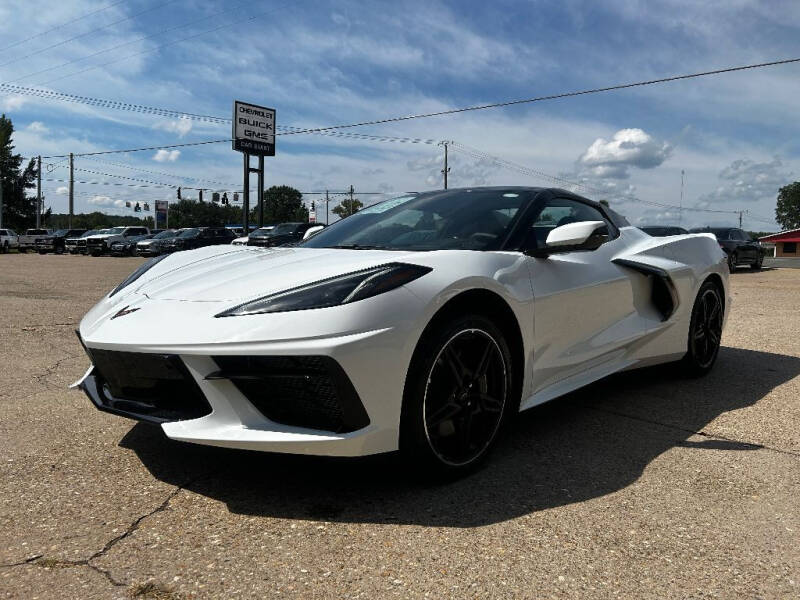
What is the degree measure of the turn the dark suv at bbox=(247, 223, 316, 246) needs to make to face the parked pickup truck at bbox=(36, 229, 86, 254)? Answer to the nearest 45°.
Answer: approximately 90° to its right

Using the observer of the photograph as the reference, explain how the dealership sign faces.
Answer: facing the viewer and to the right of the viewer

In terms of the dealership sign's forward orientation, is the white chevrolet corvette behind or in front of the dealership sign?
in front

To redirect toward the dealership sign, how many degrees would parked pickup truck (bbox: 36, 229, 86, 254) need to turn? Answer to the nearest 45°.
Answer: approximately 90° to its left

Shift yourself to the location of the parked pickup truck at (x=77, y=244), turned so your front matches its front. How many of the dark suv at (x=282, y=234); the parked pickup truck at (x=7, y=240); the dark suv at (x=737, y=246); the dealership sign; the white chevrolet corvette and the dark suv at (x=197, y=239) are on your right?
1

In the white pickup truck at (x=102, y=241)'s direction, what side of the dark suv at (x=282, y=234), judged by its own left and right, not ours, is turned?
right

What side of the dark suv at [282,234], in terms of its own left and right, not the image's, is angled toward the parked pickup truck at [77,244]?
right
